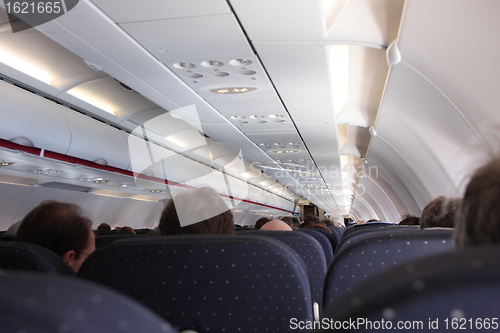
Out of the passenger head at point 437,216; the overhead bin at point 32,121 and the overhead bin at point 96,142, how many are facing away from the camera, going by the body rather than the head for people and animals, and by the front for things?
1

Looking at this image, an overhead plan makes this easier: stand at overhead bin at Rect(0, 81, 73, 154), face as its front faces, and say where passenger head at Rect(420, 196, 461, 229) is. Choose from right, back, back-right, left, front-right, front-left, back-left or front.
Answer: front

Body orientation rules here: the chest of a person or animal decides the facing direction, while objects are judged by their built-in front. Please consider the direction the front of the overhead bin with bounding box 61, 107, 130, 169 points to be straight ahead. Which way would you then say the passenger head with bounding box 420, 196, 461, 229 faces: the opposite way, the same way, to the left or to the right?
to the left

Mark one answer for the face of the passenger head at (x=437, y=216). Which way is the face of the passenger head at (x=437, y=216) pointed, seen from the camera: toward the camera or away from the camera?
away from the camera

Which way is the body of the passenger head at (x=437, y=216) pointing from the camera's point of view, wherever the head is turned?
away from the camera

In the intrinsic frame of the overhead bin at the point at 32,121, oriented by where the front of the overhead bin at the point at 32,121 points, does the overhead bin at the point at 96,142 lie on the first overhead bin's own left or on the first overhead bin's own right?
on the first overhead bin's own left

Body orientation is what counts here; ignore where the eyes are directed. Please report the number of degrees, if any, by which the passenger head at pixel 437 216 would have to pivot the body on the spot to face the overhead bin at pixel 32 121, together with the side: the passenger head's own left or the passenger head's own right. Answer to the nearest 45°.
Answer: approximately 90° to the passenger head's own left

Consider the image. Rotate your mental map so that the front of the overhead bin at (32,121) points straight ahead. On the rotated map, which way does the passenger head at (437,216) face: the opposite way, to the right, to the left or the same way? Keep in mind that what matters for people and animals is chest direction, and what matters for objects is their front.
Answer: to the left

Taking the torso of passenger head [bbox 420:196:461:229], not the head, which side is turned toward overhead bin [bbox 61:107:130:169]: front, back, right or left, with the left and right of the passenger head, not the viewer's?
left

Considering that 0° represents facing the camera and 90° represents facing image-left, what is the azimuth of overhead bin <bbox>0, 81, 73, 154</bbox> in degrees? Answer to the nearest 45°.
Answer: approximately 315°

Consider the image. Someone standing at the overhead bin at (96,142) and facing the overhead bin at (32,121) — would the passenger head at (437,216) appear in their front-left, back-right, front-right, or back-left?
front-left

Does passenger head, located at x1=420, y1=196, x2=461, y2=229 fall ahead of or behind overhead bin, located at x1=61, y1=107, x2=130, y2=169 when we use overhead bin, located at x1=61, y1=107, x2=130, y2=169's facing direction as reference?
ahead

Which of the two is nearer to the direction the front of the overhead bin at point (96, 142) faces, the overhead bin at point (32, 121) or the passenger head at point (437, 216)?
the passenger head

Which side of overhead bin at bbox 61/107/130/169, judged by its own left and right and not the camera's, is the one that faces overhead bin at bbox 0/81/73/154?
right
